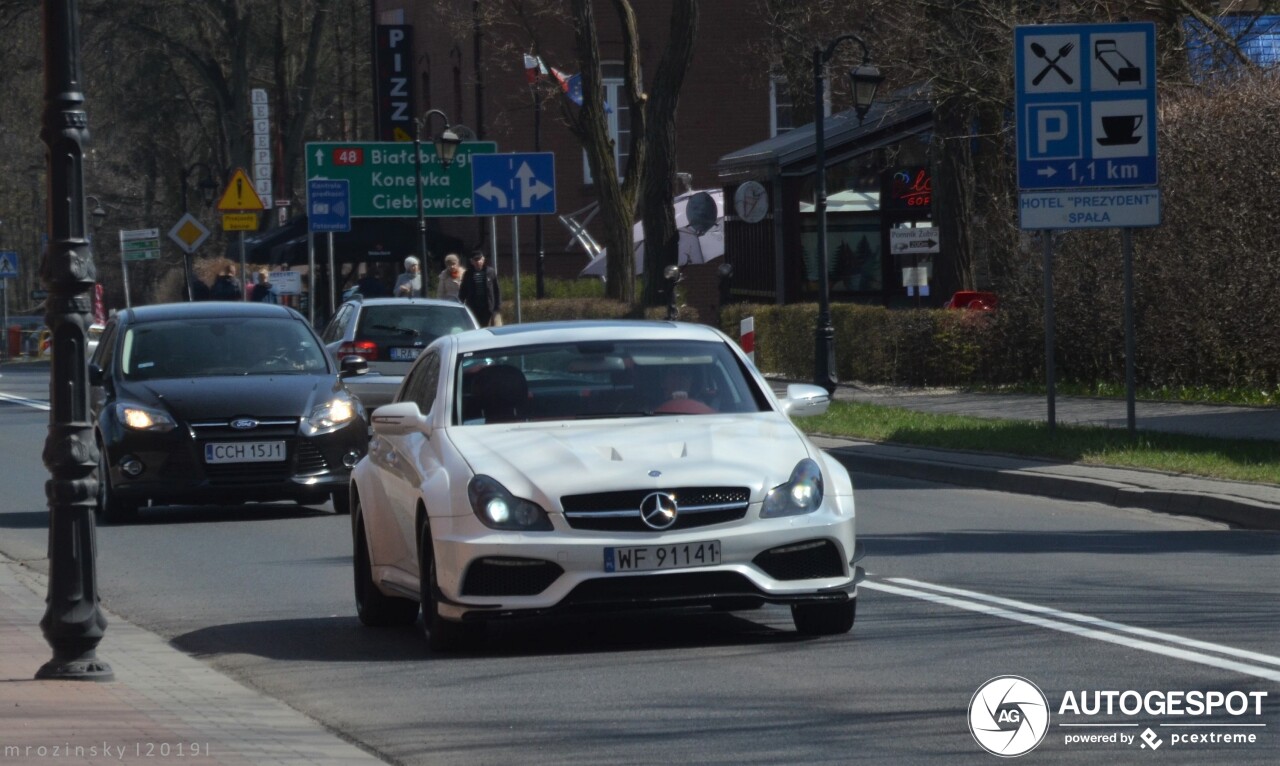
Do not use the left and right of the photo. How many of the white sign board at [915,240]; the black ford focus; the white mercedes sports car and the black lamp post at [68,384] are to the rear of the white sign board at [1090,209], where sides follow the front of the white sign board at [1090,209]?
1

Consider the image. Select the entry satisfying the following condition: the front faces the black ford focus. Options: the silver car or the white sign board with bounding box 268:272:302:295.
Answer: the white sign board

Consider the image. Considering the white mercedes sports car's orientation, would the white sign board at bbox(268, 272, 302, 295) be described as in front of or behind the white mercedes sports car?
behind

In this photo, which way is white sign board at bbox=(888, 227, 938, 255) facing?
toward the camera

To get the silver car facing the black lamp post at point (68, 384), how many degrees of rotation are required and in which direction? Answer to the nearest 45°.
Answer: approximately 180°

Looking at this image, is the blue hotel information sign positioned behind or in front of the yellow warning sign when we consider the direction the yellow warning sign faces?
in front

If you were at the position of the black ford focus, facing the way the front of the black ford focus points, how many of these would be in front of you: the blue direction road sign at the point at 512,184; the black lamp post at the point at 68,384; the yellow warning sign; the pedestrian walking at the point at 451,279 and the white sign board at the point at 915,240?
1

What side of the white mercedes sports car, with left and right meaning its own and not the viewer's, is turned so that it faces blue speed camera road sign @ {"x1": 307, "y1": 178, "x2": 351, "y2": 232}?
back

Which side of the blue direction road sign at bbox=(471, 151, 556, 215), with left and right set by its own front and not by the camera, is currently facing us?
front

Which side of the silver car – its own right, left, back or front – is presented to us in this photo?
back

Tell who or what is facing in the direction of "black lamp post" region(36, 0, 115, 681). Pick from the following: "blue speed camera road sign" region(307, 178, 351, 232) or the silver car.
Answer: the blue speed camera road sign

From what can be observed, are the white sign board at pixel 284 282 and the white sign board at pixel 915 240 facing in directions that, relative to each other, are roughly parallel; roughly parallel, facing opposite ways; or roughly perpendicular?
roughly parallel
